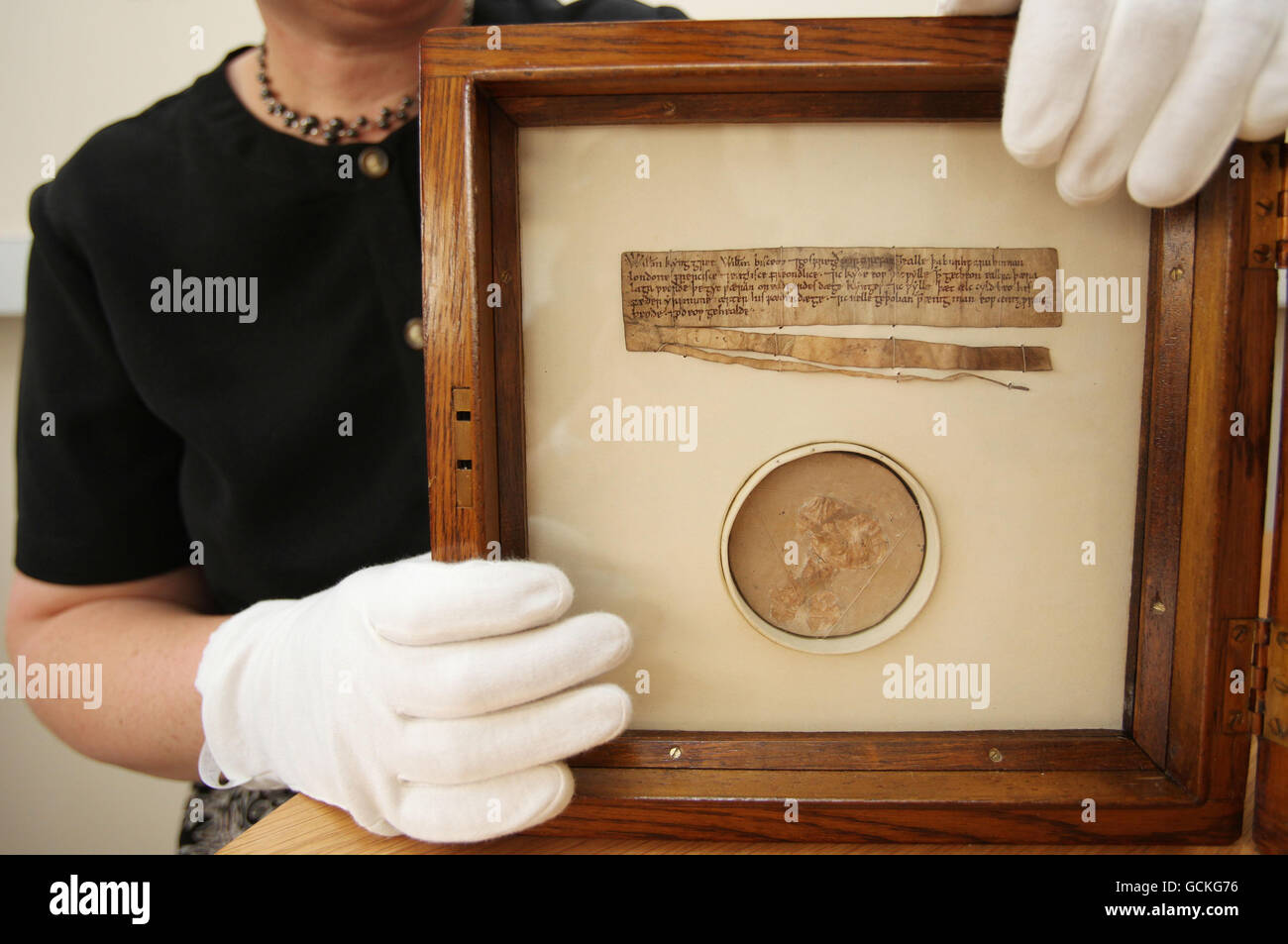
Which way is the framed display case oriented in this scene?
toward the camera

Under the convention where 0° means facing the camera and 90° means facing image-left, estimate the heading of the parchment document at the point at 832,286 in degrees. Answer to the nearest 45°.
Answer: approximately 0°

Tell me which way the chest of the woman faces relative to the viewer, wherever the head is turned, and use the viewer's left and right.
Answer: facing the viewer and to the right of the viewer
